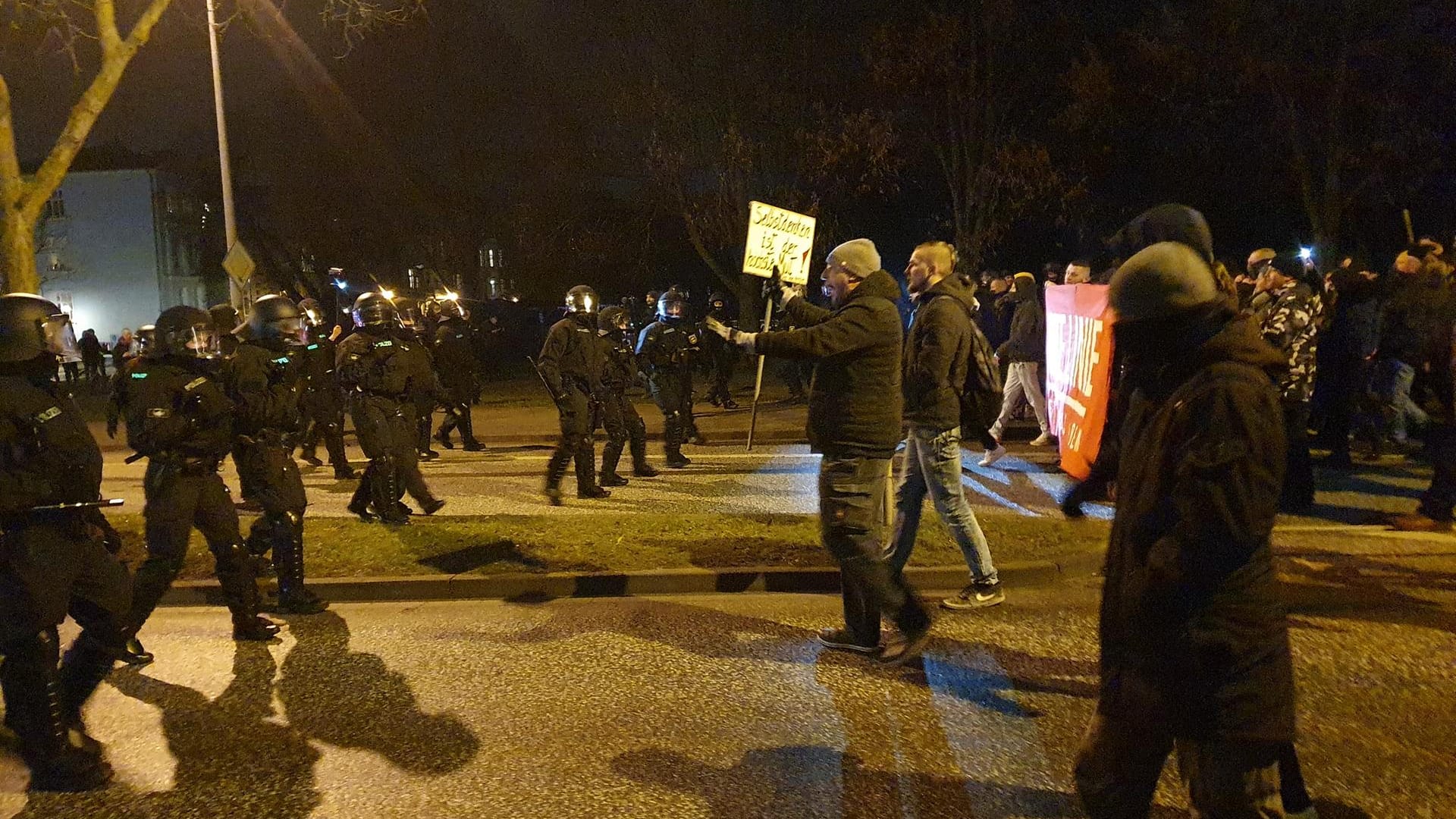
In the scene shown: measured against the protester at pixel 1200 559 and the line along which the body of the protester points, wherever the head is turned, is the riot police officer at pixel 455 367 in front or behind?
in front

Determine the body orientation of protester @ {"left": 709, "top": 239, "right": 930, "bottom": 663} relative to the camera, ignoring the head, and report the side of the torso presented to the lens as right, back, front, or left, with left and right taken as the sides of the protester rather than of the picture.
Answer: left

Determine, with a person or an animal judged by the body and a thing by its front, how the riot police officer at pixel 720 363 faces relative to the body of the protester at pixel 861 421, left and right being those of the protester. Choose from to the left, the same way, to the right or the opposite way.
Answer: to the left

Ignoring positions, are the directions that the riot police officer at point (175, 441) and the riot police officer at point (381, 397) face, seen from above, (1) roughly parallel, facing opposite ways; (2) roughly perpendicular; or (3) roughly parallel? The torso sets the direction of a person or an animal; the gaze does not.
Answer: roughly parallel

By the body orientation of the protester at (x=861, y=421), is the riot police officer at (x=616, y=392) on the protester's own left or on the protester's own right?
on the protester's own right

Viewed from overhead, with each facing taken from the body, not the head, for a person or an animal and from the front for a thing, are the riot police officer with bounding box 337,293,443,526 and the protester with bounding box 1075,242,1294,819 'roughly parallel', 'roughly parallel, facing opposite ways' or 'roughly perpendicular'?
roughly parallel, facing opposite ways

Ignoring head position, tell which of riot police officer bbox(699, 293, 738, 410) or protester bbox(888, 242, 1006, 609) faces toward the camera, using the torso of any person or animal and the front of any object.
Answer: the riot police officer

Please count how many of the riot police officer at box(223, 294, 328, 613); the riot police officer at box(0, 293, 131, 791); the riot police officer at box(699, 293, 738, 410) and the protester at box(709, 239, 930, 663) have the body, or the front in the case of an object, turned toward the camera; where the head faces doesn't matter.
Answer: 1

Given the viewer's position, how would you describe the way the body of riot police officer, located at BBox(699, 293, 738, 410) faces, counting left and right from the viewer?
facing the viewer

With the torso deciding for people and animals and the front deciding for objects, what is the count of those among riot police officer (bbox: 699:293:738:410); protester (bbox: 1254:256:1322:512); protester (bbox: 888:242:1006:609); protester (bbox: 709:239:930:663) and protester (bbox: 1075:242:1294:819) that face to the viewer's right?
0

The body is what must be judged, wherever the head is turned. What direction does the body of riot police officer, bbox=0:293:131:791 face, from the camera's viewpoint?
to the viewer's right

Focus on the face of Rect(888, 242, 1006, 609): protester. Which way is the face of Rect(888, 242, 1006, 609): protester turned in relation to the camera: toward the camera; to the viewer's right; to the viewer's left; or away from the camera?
to the viewer's left

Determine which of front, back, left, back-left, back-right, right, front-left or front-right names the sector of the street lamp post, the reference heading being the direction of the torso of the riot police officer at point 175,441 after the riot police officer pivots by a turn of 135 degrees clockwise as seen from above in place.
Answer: right

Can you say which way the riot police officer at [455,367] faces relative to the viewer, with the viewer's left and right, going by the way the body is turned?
facing the viewer and to the right of the viewer
